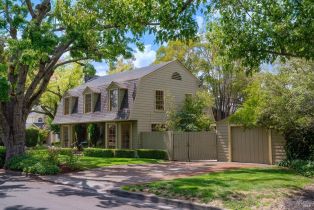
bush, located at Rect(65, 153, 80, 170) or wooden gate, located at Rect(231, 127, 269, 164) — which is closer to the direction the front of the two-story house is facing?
the bush

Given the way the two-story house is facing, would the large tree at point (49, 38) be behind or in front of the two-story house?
in front

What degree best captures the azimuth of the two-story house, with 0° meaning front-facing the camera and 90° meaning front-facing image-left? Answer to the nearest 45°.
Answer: approximately 45°

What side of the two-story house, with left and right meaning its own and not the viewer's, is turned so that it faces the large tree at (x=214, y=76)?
back

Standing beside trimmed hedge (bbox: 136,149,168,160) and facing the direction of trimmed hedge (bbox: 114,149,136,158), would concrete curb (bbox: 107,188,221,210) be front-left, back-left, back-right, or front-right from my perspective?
back-left

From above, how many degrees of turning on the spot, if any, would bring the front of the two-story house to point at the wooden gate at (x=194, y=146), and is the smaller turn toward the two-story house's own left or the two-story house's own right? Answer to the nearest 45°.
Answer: approximately 90° to the two-story house's own left

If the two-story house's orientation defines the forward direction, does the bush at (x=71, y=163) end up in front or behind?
in front

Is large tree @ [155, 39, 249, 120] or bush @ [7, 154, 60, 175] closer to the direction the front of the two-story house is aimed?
the bush

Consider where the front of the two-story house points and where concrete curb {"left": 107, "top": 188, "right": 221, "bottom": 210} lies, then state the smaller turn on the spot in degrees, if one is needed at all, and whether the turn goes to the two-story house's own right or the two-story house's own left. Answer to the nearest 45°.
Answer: approximately 45° to the two-story house's own left
